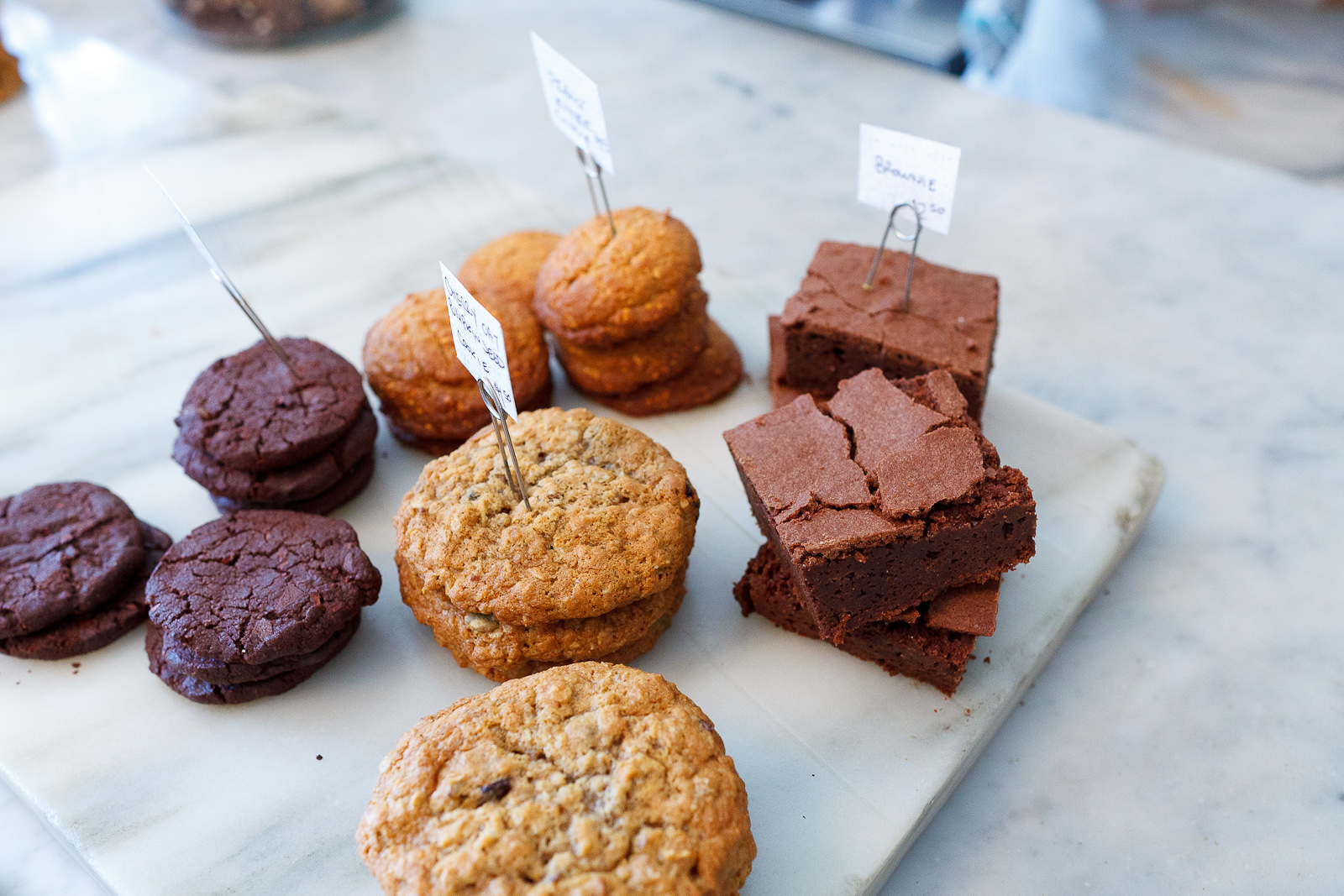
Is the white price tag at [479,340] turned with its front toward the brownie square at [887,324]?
no

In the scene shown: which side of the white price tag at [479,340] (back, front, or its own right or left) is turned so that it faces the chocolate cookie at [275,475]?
right

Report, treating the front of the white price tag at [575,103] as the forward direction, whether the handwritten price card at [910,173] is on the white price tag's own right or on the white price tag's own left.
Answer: on the white price tag's own left

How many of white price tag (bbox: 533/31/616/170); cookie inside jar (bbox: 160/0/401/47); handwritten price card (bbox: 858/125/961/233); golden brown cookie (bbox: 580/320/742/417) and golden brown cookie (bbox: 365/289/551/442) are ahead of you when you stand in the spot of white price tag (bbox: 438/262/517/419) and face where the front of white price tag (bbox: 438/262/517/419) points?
0

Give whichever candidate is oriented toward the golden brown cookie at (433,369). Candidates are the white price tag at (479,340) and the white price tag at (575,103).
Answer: the white price tag at (575,103)

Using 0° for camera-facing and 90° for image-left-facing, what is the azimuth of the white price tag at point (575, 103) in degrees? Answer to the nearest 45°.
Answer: approximately 45°

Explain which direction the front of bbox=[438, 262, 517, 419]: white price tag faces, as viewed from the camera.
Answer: facing the viewer and to the left of the viewer

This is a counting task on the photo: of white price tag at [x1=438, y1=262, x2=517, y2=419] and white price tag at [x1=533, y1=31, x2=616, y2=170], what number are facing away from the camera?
0

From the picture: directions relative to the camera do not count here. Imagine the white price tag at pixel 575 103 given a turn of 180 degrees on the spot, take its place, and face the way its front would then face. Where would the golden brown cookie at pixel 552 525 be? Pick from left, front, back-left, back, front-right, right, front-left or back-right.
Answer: back-right

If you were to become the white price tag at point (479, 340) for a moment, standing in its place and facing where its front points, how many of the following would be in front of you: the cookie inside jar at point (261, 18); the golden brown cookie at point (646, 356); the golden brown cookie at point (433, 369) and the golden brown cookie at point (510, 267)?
0

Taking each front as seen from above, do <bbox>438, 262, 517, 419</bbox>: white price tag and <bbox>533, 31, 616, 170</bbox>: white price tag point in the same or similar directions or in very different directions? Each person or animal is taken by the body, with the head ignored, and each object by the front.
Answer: same or similar directions

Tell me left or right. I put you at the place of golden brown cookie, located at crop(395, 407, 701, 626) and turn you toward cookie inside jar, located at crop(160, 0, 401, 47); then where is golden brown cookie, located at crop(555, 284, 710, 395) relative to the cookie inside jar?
right

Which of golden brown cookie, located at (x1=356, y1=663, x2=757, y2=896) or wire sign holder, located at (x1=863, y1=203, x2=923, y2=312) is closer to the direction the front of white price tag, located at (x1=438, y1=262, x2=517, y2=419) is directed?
the golden brown cookie

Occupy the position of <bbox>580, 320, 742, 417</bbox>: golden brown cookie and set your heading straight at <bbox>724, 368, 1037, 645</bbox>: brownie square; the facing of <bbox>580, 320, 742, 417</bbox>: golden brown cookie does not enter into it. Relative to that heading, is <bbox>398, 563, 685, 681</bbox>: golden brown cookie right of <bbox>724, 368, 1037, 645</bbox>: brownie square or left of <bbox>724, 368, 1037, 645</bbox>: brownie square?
right

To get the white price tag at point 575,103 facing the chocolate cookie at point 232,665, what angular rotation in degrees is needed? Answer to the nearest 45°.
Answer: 0° — it already faces it
